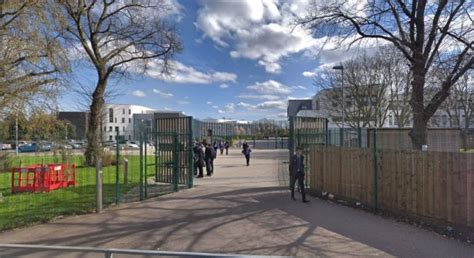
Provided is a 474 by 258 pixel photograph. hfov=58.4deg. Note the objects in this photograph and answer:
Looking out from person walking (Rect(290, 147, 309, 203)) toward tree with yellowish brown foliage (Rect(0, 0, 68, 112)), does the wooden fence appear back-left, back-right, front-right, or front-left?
back-left

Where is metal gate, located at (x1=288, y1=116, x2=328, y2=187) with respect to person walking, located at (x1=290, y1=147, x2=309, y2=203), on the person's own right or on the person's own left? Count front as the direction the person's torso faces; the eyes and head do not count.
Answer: on the person's own left

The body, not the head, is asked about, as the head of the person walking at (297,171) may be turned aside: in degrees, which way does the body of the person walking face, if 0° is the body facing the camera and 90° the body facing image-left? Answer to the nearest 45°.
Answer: approximately 315°

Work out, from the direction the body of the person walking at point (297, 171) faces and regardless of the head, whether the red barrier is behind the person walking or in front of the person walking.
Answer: behind

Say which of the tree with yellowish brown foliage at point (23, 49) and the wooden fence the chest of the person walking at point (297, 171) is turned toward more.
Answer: the wooden fence

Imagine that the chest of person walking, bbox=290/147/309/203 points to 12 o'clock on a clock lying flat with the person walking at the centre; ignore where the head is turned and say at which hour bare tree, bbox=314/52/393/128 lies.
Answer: The bare tree is roughly at 8 o'clock from the person walking.

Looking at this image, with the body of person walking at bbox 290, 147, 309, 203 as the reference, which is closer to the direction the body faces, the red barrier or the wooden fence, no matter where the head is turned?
the wooden fence

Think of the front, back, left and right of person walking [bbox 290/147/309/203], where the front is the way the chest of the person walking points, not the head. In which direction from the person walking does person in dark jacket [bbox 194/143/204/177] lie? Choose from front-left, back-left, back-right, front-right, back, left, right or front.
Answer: back

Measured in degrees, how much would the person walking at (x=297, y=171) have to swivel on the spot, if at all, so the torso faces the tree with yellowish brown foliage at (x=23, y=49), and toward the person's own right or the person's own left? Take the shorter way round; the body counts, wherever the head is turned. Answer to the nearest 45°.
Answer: approximately 135° to the person's own right
